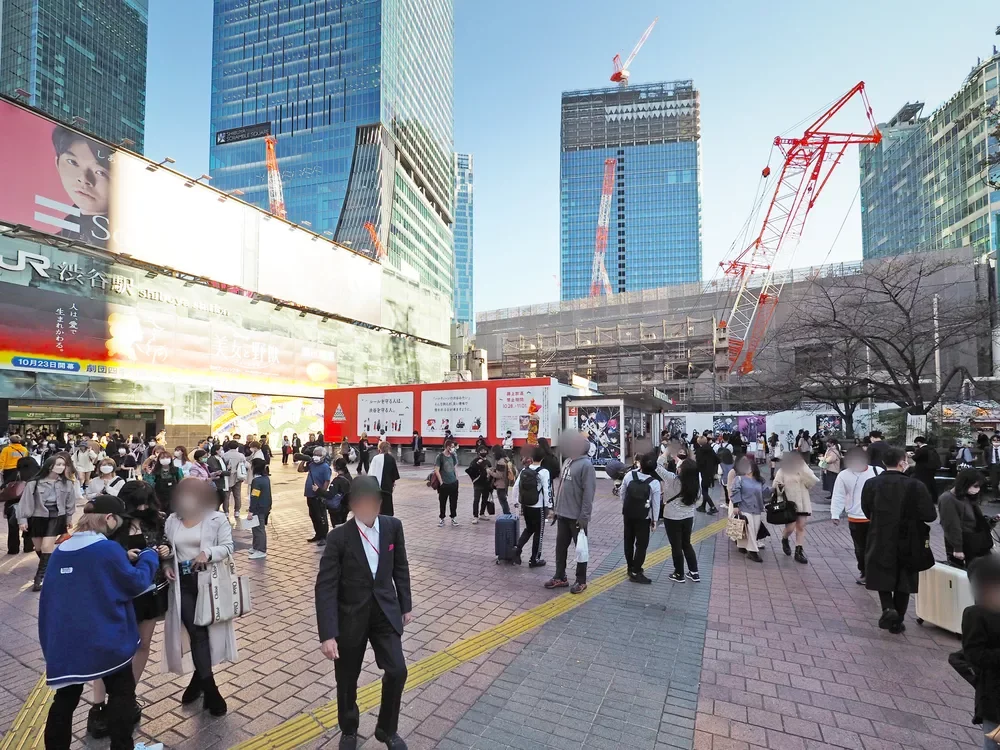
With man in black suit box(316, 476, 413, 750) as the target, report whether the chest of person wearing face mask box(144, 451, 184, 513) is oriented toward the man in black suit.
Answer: yes

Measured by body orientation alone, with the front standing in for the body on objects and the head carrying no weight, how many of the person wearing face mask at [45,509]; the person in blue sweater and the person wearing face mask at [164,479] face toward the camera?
2

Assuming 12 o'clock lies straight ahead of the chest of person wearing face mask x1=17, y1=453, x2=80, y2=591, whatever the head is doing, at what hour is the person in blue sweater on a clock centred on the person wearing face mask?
The person in blue sweater is roughly at 12 o'clock from the person wearing face mask.

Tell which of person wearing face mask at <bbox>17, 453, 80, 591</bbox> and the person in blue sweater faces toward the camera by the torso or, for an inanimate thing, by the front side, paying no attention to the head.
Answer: the person wearing face mask

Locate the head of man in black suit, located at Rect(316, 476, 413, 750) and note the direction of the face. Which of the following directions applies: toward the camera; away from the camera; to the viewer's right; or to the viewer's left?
toward the camera

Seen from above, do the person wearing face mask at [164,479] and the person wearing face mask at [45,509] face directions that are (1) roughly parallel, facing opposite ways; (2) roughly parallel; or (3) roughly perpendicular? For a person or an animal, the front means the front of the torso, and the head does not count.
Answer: roughly parallel

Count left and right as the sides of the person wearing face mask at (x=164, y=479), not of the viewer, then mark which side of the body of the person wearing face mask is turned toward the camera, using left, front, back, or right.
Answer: front

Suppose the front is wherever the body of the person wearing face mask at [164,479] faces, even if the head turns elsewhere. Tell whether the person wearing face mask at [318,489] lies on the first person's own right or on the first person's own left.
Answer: on the first person's own left

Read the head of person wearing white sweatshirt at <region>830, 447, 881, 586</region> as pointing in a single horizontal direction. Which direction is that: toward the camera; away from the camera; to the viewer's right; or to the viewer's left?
toward the camera

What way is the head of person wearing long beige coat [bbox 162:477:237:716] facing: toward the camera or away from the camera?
toward the camera

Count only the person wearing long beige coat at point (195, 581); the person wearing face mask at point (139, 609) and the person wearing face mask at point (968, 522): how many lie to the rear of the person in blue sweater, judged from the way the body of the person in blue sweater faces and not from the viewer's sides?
0

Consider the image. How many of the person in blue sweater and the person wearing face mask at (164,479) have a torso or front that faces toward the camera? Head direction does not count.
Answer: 1

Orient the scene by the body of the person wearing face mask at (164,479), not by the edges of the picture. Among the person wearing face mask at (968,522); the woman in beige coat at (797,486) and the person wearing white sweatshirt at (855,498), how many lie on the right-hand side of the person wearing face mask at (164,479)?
0

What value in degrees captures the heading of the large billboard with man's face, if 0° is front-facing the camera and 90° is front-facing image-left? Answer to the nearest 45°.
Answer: approximately 315°

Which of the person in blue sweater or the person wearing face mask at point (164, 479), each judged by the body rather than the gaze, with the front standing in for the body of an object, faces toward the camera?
the person wearing face mask

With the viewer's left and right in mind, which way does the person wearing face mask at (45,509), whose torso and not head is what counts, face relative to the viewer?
facing the viewer

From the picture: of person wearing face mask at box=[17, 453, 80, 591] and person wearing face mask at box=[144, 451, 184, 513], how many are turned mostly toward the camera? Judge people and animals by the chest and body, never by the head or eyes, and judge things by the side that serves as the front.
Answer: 2

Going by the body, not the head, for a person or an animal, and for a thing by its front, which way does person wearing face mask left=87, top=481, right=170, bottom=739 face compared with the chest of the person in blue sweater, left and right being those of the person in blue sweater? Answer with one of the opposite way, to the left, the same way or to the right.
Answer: the opposite way

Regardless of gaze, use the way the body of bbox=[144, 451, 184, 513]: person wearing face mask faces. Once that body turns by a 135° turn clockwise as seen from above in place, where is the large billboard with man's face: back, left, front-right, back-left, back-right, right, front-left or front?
front-right
